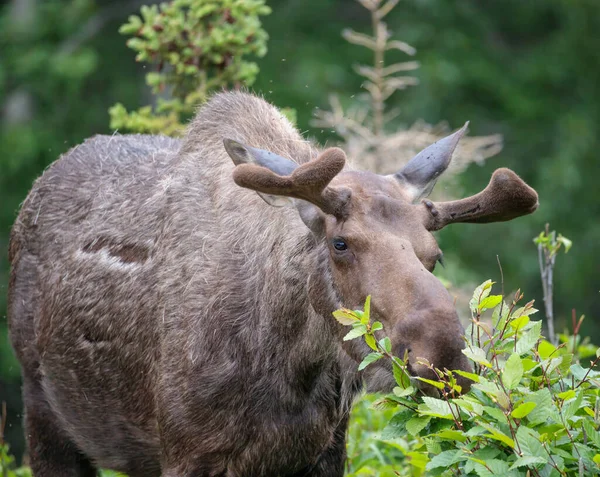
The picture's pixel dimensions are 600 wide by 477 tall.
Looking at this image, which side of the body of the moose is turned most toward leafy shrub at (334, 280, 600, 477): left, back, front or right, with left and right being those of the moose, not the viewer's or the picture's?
front

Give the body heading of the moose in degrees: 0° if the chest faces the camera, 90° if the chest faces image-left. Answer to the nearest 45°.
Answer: approximately 315°

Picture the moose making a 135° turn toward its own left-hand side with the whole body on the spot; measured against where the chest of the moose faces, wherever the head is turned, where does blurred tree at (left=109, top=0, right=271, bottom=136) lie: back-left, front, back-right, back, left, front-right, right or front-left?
front
